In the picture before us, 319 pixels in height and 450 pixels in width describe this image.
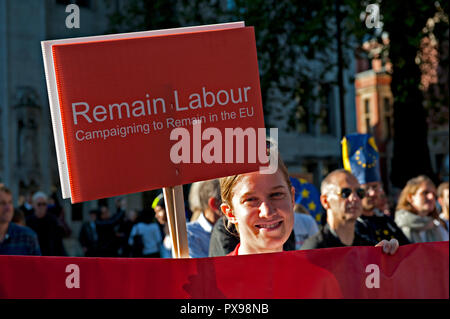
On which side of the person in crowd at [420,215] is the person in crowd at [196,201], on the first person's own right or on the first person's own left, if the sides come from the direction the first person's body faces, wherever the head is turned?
on the first person's own right

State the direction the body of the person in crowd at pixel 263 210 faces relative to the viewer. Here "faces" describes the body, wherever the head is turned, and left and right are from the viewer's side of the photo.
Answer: facing the viewer

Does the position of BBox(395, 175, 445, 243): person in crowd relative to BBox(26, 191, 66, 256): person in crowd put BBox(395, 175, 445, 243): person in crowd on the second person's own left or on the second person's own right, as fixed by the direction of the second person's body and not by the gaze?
on the second person's own left

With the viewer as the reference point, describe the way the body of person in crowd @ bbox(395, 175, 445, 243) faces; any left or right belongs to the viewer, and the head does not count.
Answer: facing the viewer and to the right of the viewer

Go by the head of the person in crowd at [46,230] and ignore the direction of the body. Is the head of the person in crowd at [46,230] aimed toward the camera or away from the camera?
toward the camera

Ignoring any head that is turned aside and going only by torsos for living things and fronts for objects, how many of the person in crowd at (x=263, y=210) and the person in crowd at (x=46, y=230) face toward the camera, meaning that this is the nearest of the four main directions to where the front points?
2

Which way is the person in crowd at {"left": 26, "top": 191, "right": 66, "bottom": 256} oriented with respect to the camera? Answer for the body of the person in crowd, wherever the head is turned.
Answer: toward the camera

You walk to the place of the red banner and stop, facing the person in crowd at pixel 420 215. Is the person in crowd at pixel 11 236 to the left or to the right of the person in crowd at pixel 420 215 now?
left
